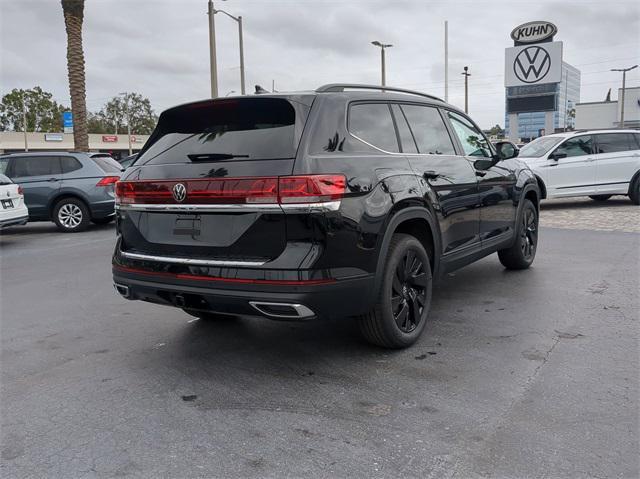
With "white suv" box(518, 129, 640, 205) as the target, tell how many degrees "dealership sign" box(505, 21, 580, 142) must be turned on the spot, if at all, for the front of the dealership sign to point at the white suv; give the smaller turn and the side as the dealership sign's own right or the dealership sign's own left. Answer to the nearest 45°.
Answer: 0° — it already faces it

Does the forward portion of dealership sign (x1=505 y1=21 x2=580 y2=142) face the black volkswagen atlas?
yes

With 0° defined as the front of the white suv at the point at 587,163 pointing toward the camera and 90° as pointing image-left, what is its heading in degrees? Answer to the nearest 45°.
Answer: approximately 45°

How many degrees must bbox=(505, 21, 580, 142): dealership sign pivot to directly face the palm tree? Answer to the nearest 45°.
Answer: approximately 45° to its right

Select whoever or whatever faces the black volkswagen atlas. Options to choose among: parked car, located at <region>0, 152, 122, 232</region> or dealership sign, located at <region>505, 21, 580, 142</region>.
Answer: the dealership sign

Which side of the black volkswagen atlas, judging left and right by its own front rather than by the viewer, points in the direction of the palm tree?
left

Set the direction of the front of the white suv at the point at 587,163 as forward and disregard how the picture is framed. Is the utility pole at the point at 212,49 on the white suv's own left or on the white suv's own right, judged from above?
on the white suv's own right

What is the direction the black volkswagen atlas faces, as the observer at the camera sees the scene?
facing away from the viewer and to the right of the viewer

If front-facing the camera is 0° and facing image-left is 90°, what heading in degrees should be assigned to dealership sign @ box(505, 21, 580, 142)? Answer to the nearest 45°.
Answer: approximately 0°

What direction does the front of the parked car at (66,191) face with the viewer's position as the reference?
facing away from the viewer and to the left of the viewer
